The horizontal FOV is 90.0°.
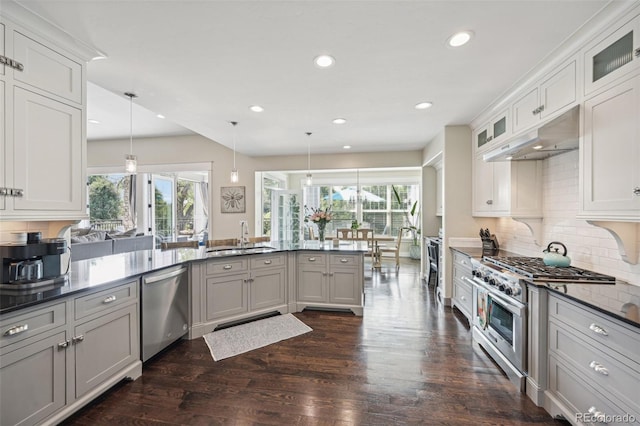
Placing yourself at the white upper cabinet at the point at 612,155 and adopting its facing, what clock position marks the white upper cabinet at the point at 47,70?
the white upper cabinet at the point at 47,70 is roughly at 12 o'clock from the white upper cabinet at the point at 612,155.

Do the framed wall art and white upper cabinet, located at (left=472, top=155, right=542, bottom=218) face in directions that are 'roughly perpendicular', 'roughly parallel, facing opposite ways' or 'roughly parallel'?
roughly perpendicular

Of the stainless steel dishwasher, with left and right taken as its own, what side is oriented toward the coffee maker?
right

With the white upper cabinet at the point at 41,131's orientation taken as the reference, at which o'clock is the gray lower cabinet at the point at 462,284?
The gray lower cabinet is roughly at 11 o'clock from the white upper cabinet.

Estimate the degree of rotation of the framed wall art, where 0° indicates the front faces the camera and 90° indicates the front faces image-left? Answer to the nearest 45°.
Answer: approximately 0°
